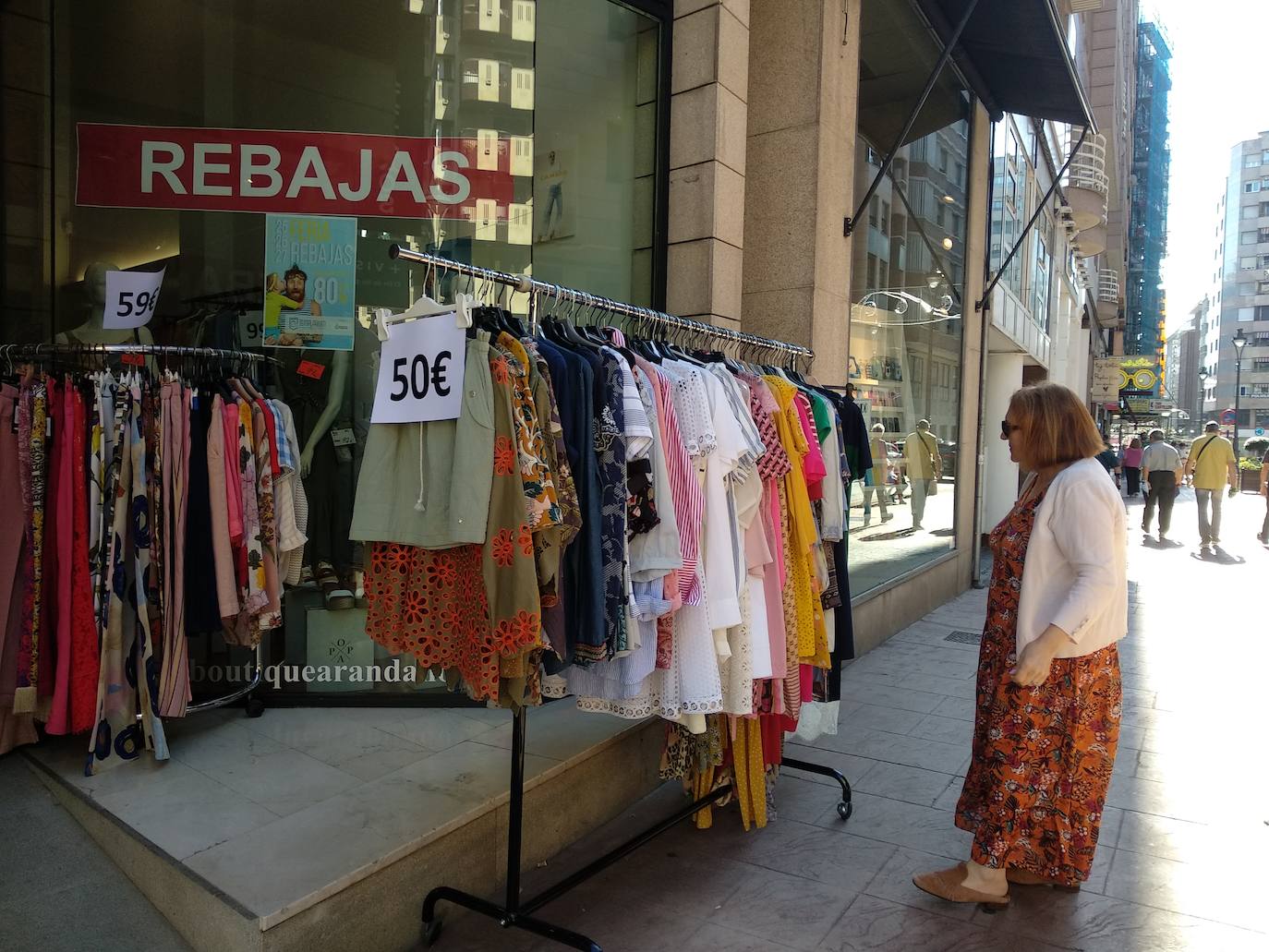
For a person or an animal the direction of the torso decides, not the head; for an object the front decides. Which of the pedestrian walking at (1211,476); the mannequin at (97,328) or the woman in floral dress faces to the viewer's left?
the woman in floral dress

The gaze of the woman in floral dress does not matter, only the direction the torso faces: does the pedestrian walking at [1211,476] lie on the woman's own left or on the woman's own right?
on the woman's own right

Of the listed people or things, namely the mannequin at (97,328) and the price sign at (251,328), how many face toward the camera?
2

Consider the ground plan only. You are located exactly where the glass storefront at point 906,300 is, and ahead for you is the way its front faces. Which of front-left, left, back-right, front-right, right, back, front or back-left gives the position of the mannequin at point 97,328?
right

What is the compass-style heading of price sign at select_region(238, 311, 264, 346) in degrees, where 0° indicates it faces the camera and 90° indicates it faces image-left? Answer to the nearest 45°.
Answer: approximately 0°

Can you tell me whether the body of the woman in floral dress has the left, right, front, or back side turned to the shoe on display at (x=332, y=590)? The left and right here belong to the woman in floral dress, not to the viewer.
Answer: front

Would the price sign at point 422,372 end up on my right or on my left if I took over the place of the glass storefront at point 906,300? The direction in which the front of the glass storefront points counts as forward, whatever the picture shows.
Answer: on my right

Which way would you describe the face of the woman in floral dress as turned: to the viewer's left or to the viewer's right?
to the viewer's left

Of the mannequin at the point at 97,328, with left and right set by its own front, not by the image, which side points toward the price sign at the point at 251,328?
left

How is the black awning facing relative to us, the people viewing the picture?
facing to the right of the viewer
